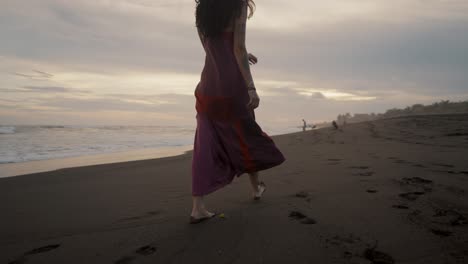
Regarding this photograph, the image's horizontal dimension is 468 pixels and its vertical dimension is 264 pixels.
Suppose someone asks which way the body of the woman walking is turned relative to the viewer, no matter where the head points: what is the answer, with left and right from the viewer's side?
facing away from the viewer and to the right of the viewer
